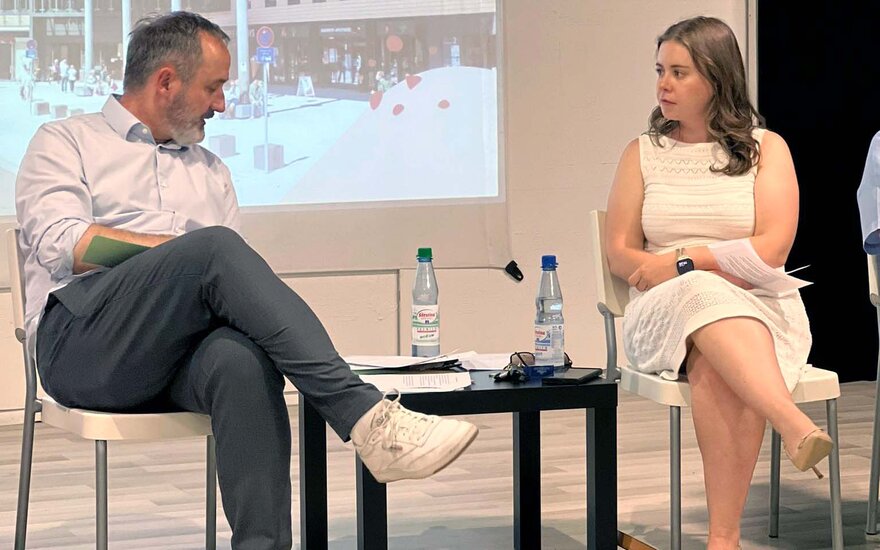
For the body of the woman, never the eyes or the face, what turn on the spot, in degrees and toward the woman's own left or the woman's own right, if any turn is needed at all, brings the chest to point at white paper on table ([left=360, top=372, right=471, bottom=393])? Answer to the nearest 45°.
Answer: approximately 45° to the woman's own right

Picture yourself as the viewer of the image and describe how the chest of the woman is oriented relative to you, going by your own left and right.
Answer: facing the viewer

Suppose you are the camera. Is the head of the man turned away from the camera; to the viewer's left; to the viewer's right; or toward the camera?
to the viewer's right

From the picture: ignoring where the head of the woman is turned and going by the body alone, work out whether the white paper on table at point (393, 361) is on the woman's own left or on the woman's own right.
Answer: on the woman's own right

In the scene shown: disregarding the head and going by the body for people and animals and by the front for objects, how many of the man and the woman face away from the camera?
0

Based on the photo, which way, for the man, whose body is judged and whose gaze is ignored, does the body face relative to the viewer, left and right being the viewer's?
facing the viewer and to the right of the viewer

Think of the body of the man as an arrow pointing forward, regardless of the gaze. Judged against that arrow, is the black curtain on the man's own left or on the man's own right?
on the man's own left
